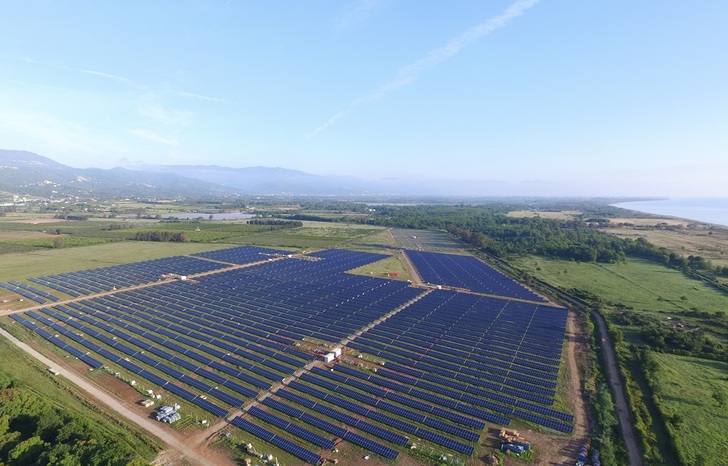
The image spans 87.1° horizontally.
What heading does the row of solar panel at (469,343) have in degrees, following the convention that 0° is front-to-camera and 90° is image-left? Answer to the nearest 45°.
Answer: approximately 45°

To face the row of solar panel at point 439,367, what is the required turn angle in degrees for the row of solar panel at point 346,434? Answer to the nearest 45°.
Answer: approximately 180°

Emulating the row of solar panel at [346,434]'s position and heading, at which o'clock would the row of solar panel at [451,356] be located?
the row of solar panel at [451,356] is roughly at 6 o'clock from the row of solar panel at [346,434].

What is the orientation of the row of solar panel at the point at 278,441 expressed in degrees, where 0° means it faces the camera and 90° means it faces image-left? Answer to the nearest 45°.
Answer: approximately 45°

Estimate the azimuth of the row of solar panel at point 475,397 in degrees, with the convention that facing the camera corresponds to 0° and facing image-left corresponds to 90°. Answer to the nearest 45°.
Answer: approximately 45°

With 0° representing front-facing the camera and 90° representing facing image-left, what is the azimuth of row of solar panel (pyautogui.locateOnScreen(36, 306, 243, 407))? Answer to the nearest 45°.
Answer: approximately 45°
